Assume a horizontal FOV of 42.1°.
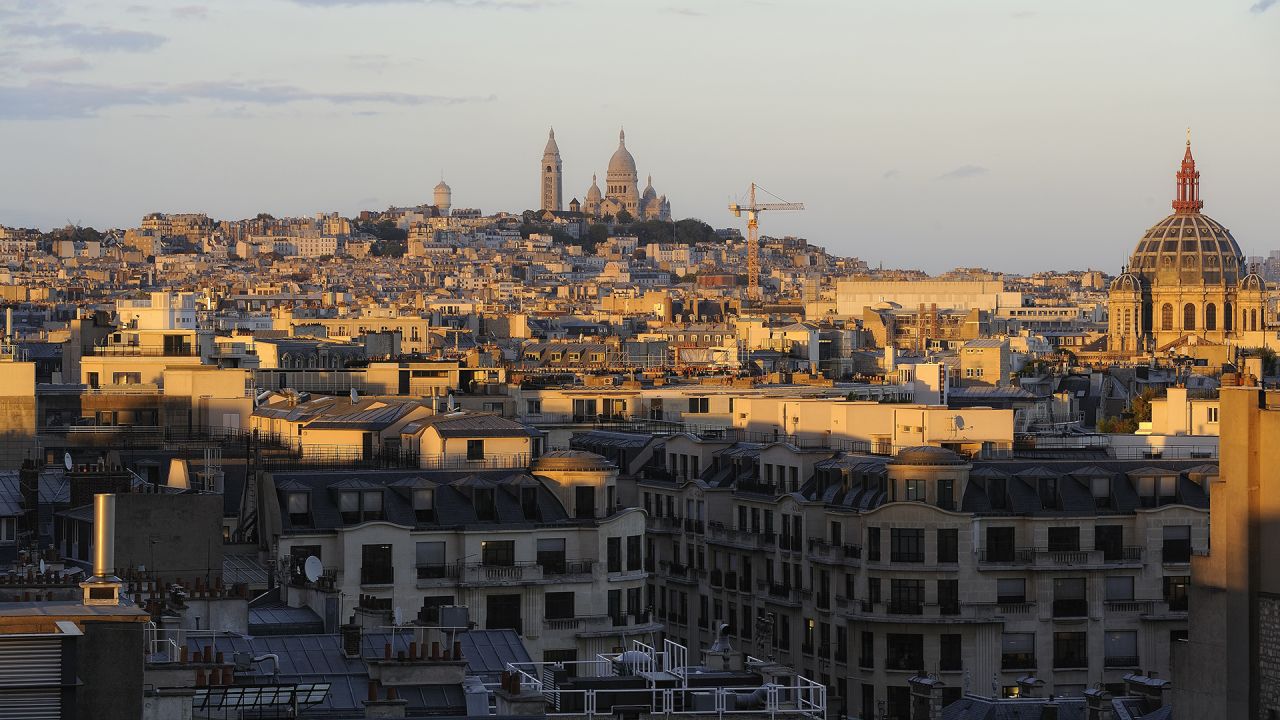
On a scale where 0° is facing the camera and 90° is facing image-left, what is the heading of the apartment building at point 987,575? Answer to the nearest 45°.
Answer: approximately 45°

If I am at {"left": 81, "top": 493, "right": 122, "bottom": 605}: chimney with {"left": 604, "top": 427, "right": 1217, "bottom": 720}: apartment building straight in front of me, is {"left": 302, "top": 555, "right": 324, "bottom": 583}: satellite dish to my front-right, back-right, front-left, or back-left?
front-left

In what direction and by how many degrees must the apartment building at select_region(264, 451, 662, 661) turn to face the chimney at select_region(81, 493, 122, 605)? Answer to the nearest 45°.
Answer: approximately 45° to its right

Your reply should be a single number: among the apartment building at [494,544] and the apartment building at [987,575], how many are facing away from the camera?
0

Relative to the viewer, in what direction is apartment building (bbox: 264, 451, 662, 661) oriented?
toward the camera

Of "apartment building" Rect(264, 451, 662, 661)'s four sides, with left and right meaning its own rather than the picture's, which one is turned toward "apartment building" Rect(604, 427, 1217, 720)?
left

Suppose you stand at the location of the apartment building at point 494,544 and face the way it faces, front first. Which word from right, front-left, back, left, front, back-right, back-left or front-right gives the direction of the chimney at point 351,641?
front

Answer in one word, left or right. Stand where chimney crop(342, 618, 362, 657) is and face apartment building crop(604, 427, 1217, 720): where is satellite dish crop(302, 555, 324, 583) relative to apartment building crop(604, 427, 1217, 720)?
left
